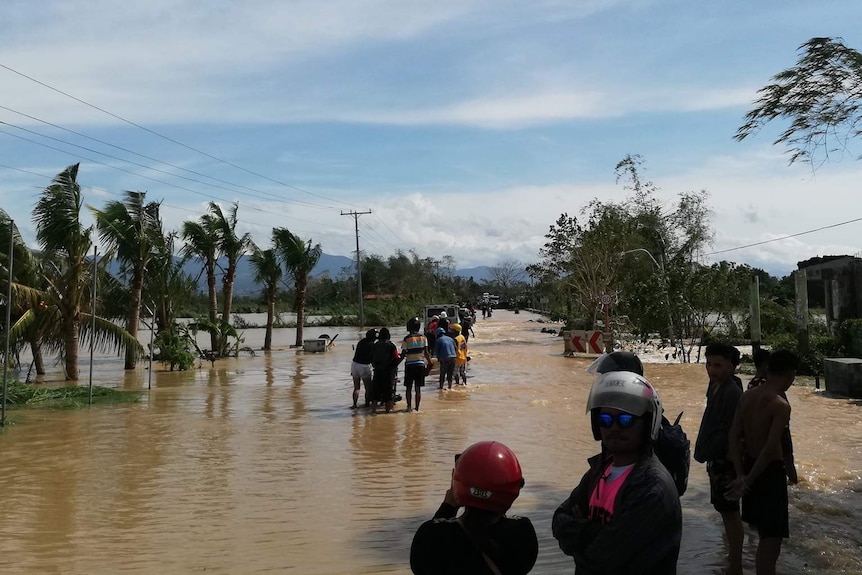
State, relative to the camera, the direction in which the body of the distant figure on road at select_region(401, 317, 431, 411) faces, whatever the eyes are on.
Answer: away from the camera

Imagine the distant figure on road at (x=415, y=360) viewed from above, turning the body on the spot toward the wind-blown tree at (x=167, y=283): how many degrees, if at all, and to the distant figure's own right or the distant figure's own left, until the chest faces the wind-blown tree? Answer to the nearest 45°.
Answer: approximately 45° to the distant figure's own left

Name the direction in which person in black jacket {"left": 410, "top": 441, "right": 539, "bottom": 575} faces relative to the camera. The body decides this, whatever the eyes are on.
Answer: away from the camera

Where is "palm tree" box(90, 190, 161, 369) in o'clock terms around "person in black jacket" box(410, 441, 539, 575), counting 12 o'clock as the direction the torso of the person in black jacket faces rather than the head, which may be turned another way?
The palm tree is roughly at 11 o'clock from the person in black jacket.

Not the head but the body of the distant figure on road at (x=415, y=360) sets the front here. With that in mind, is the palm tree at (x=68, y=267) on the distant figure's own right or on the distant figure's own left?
on the distant figure's own left

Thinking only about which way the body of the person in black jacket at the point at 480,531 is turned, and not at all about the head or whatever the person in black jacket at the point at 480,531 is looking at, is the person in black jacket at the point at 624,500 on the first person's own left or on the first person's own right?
on the first person's own right

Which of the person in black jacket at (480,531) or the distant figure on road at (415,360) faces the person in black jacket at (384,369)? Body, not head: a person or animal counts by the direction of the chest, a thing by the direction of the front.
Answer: the person in black jacket at (480,531)

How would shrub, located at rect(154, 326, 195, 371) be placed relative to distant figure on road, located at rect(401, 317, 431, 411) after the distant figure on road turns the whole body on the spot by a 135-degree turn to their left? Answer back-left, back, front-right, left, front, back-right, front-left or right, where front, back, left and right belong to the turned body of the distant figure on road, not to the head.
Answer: right

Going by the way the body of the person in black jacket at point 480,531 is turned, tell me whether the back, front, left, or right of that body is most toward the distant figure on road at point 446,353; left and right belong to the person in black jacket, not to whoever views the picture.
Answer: front

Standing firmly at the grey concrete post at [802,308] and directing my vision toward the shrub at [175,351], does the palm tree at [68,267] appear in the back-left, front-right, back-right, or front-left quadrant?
front-left

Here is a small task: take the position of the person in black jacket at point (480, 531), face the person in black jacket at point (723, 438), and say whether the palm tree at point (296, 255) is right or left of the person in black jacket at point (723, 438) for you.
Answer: left

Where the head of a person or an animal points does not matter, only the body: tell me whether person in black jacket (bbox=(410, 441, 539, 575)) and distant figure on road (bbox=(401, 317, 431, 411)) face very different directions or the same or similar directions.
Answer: same or similar directions

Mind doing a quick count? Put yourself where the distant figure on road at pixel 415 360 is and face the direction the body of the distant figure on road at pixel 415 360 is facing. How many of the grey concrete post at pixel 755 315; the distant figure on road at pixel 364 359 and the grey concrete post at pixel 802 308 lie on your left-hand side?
1

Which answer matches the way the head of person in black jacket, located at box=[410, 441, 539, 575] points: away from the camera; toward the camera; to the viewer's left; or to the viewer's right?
away from the camera

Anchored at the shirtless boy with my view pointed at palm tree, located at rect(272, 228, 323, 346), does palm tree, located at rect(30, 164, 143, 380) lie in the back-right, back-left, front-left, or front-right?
front-left
